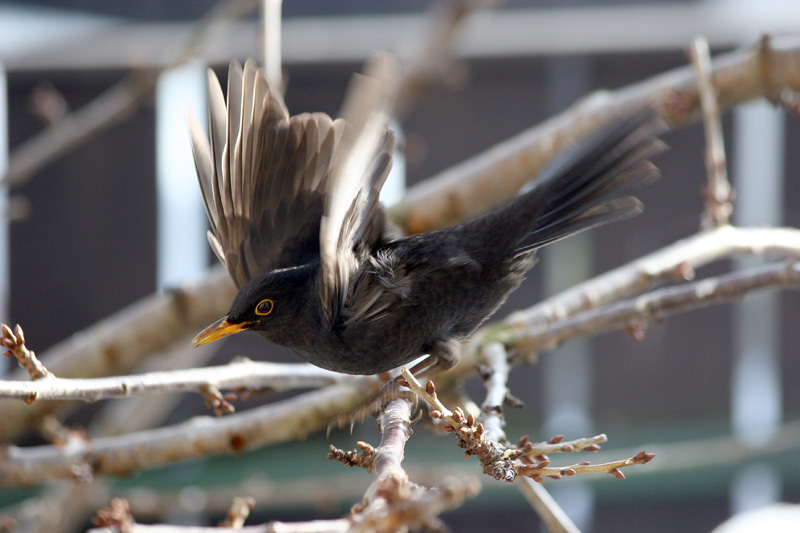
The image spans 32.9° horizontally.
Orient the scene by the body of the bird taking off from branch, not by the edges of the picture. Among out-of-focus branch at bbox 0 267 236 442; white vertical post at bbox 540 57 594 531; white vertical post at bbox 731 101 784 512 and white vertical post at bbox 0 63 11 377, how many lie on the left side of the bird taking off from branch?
0

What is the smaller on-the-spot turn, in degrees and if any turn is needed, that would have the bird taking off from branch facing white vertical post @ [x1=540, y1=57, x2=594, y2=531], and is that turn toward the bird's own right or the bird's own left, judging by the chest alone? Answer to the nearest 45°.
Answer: approximately 90° to the bird's own right

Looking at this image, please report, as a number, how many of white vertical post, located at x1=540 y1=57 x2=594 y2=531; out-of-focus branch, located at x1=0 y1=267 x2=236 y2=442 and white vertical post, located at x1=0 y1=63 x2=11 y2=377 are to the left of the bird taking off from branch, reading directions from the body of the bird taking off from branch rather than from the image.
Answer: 0

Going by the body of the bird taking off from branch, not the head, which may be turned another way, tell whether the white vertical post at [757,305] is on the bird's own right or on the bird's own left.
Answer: on the bird's own right

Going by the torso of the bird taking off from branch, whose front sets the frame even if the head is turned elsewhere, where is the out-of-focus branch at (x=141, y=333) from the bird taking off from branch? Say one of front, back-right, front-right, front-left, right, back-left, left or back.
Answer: front-right

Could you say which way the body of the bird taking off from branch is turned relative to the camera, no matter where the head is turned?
to the viewer's left

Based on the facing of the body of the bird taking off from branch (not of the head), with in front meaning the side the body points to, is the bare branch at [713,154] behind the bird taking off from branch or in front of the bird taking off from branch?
behind

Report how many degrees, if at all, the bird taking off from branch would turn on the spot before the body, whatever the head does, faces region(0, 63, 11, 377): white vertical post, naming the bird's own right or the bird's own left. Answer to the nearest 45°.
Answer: approximately 45° to the bird's own right

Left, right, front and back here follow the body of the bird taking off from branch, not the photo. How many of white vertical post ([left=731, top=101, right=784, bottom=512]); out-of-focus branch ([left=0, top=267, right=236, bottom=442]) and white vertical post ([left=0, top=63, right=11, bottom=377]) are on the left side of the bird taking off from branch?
0
